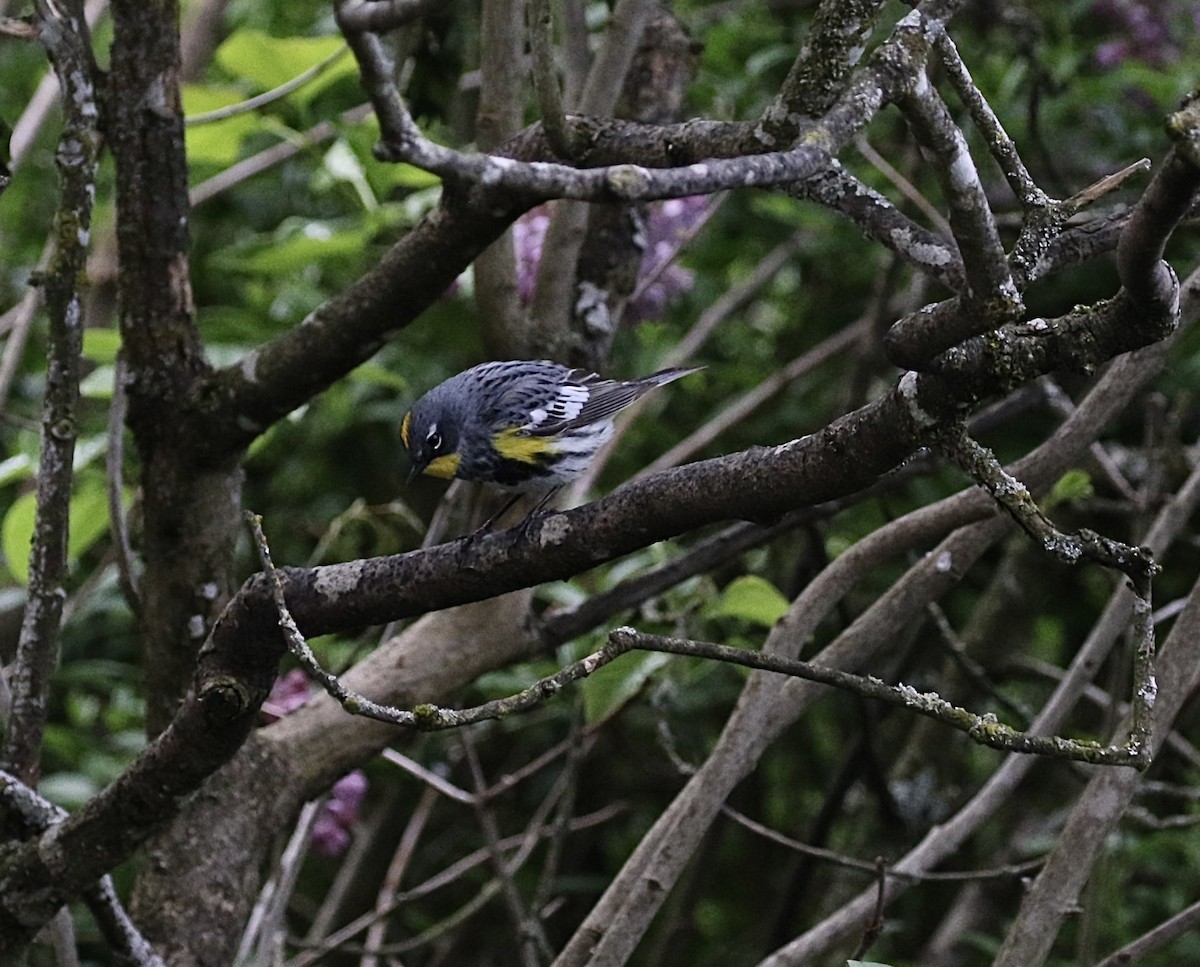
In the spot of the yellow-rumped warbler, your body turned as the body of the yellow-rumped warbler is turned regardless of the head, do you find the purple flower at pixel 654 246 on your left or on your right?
on your right

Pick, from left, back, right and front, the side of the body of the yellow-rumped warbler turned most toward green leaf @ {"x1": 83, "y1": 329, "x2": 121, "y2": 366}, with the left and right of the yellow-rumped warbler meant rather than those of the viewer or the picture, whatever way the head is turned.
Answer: front

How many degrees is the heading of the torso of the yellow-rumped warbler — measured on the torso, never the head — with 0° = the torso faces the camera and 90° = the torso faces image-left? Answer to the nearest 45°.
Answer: approximately 90°

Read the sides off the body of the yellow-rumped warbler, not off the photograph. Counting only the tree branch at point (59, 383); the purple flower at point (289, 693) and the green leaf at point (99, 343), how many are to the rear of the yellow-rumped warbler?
0
